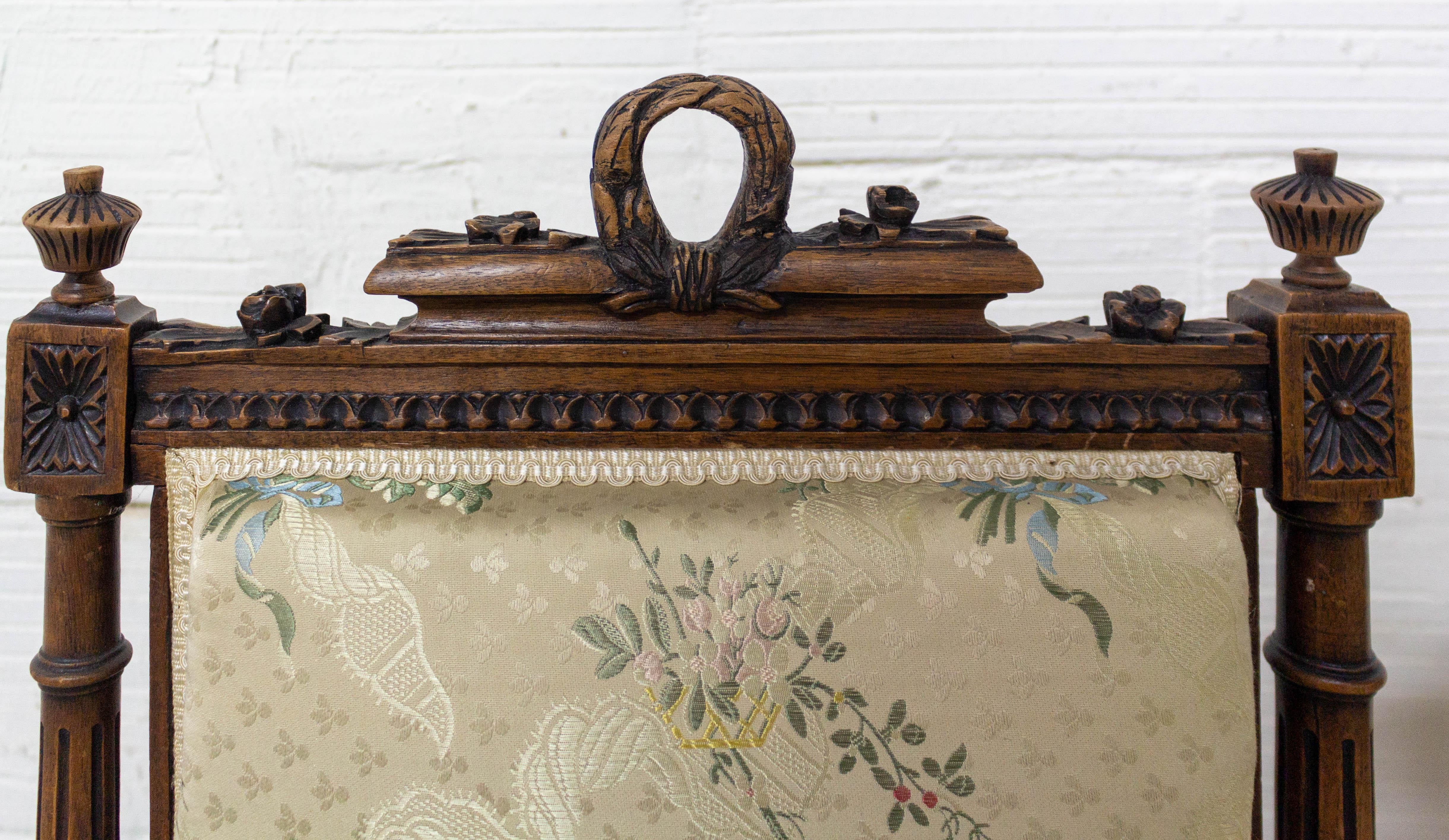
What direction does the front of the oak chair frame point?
toward the camera
